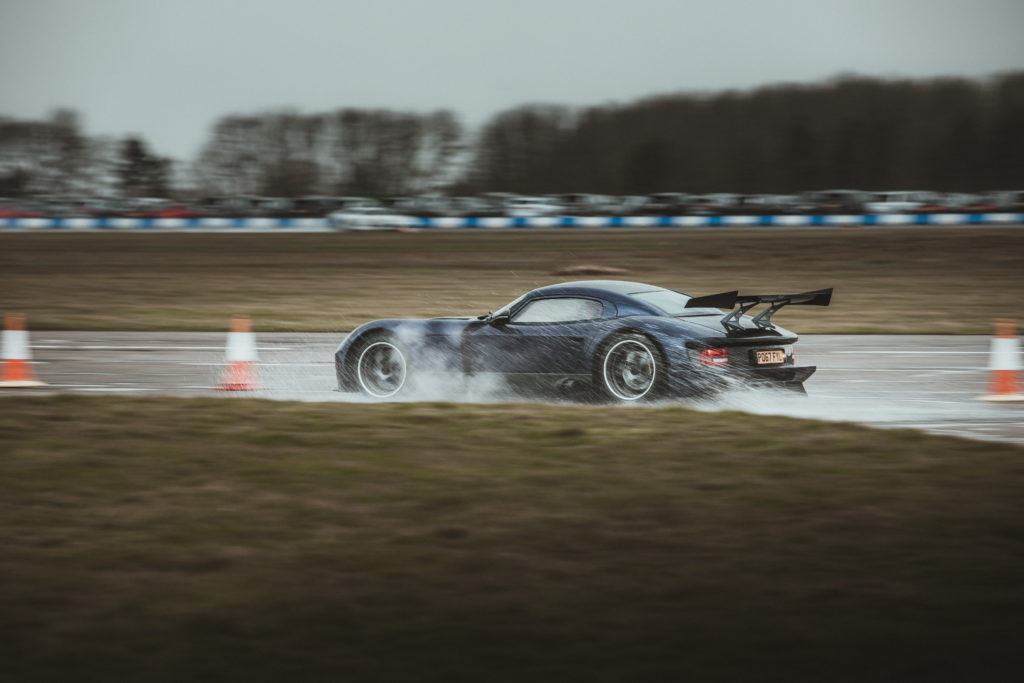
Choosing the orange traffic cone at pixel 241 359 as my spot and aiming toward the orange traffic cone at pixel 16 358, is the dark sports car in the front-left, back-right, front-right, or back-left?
back-left

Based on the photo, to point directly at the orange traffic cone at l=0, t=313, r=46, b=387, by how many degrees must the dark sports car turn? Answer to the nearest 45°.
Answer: approximately 45° to its left

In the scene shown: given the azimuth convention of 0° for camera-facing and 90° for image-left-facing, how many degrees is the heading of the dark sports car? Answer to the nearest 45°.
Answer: approximately 135°
